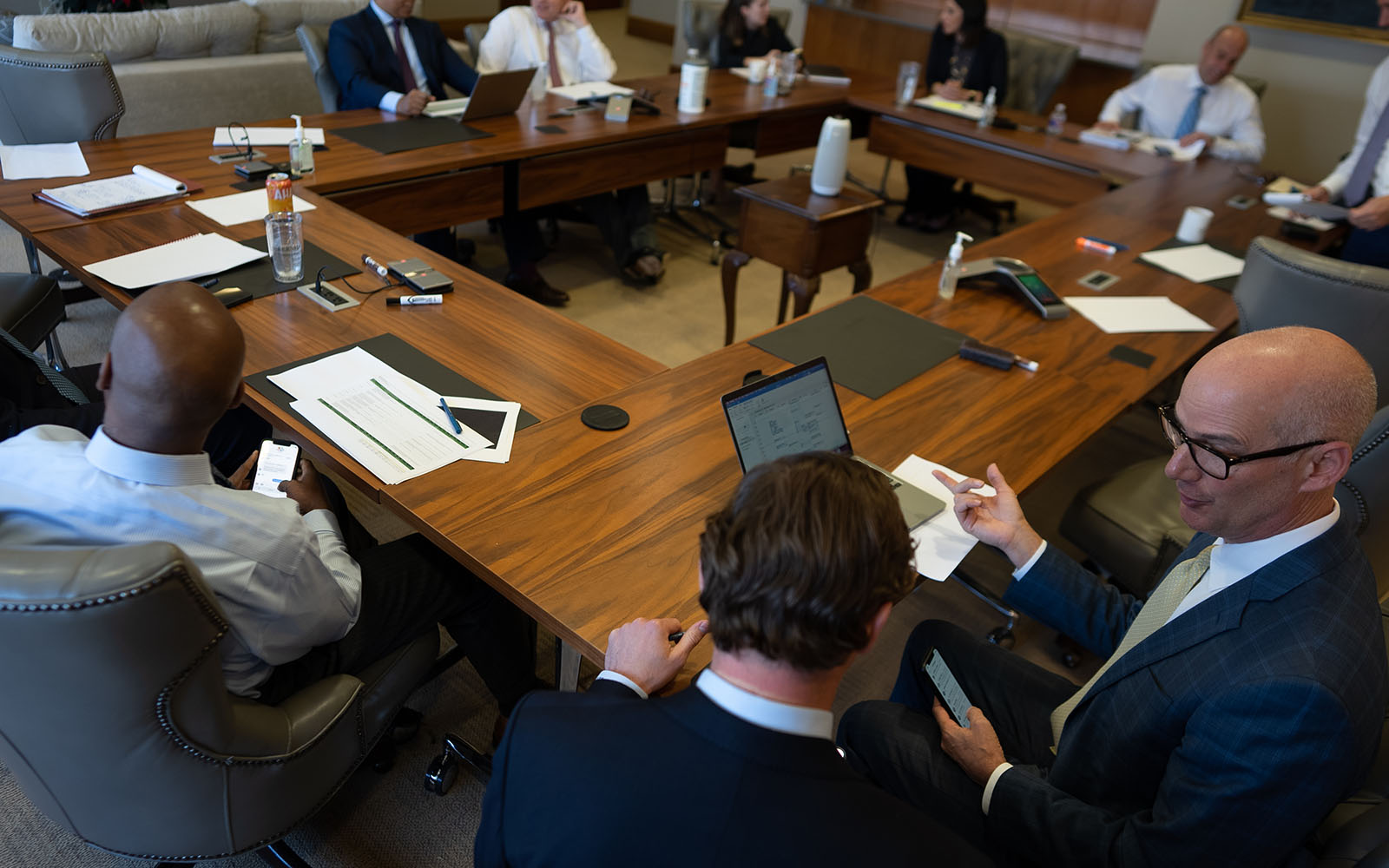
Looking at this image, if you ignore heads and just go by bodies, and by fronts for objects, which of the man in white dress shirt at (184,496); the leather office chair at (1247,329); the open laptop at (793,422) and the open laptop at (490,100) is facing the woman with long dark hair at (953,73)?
the man in white dress shirt

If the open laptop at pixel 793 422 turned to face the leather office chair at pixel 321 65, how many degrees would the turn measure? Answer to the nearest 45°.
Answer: approximately 180°

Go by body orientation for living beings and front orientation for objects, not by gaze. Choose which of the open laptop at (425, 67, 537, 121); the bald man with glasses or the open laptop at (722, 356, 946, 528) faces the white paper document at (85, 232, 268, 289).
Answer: the bald man with glasses

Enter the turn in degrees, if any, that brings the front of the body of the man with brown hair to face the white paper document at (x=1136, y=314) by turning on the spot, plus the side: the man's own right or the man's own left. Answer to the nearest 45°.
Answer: approximately 45° to the man's own right

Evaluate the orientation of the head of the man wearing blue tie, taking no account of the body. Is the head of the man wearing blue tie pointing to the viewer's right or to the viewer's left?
to the viewer's left

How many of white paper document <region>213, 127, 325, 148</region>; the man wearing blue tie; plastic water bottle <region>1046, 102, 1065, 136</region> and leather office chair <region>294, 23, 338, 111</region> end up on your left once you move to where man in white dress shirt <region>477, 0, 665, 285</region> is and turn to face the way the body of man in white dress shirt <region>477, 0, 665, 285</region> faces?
2

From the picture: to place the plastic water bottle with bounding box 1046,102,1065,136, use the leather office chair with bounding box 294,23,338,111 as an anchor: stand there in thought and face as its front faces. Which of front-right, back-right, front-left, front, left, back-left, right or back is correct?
front-left

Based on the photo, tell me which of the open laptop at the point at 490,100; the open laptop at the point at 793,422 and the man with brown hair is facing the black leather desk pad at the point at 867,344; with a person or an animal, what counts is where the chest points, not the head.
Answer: the man with brown hair

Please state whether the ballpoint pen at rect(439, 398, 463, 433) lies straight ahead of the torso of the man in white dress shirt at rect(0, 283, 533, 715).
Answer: yes

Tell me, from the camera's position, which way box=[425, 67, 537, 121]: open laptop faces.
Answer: facing away from the viewer and to the left of the viewer

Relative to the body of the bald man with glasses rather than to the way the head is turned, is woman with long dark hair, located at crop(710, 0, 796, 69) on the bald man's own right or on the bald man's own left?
on the bald man's own right

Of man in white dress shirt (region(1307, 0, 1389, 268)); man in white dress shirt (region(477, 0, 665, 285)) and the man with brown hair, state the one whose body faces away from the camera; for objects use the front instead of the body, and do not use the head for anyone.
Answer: the man with brown hair

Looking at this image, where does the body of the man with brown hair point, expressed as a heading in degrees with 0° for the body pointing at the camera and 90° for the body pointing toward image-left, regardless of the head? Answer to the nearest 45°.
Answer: approximately 180°

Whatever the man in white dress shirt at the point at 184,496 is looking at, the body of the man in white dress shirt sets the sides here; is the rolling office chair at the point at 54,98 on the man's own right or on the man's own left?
on the man's own left

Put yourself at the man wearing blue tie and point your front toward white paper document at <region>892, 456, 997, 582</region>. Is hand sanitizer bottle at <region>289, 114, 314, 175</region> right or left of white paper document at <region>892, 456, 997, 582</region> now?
right

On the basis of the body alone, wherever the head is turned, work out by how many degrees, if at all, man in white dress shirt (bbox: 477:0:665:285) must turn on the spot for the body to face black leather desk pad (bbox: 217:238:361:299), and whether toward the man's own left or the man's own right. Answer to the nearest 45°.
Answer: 0° — they already face it

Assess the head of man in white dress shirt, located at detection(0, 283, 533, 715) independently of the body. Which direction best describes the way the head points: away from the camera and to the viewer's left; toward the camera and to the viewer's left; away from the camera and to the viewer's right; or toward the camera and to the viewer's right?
away from the camera and to the viewer's right
